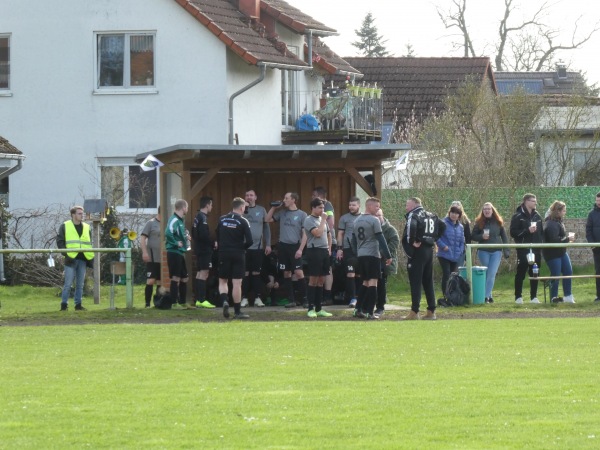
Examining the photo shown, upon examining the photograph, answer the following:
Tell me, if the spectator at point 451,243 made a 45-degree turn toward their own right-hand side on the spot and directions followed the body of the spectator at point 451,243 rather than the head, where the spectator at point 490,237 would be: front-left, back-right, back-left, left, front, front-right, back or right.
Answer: back

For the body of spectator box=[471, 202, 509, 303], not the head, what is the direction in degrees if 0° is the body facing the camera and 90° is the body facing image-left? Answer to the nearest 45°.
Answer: approximately 0°

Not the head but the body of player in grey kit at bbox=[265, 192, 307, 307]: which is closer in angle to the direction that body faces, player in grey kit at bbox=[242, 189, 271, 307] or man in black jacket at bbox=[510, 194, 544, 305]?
the player in grey kit

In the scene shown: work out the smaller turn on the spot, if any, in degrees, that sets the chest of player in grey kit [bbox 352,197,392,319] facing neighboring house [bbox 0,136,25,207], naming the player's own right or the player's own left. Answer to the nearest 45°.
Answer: approximately 90° to the player's own left

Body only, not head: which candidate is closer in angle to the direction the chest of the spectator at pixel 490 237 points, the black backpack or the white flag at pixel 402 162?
the black backpack
